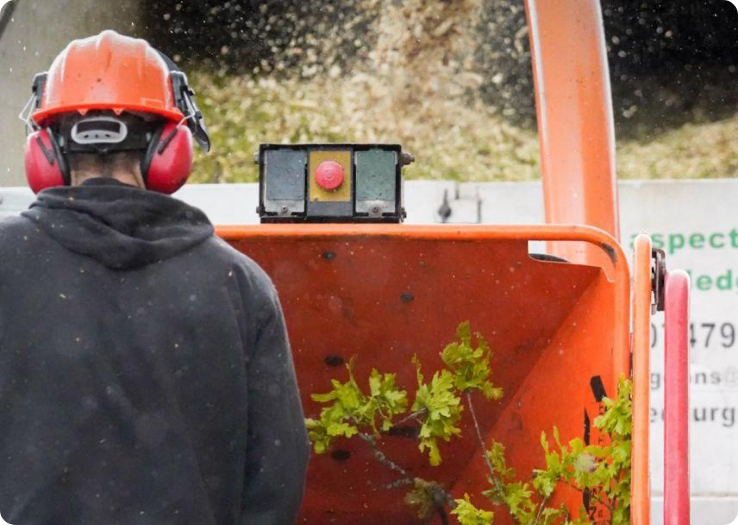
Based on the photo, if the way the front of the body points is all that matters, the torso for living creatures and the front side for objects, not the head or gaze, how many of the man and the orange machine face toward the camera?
1

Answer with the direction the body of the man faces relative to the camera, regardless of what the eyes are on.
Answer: away from the camera

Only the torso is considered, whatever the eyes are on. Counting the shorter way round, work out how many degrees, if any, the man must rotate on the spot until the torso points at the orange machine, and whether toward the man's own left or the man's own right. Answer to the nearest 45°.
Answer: approximately 45° to the man's own right

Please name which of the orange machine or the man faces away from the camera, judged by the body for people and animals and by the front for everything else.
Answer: the man

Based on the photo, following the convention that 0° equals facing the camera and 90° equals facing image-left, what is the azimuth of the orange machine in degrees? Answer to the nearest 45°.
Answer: approximately 0°

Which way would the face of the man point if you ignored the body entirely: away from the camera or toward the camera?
away from the camera
